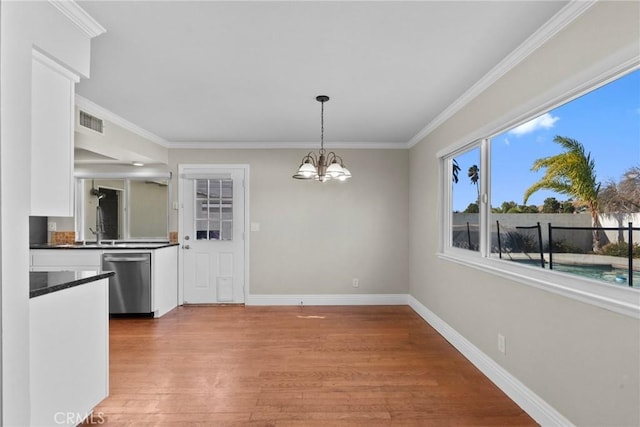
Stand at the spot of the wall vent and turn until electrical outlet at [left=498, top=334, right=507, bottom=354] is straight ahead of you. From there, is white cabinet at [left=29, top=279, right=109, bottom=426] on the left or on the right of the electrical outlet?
right

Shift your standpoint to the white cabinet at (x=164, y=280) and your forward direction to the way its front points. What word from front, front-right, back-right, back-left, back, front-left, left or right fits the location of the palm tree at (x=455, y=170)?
left

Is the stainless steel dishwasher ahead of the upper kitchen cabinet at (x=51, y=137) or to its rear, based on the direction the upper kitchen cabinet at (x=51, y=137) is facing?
ahead

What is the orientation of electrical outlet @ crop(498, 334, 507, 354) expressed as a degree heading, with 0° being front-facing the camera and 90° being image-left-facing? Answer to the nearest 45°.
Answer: approximately 45°

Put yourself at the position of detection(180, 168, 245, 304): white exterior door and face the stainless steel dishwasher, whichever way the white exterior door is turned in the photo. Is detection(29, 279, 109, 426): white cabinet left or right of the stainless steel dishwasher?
left

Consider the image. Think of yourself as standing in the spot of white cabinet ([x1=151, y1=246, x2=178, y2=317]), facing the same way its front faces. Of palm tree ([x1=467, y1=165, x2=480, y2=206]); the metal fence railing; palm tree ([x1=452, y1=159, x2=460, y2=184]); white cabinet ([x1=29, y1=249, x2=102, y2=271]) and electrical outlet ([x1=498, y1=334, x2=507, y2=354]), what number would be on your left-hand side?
4

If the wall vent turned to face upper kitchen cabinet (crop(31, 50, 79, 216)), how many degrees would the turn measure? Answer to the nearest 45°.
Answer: approximately 45° to its right

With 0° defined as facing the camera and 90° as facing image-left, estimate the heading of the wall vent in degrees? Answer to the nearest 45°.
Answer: approximately 315°

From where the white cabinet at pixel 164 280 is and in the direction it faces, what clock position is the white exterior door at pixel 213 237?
The white exterior door is roughly at 7 o'clock from the white cabinet.

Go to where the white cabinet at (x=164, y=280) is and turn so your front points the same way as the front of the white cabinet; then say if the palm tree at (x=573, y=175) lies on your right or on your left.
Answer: on your left

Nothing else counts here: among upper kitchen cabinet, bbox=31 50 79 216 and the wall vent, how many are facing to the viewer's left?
0

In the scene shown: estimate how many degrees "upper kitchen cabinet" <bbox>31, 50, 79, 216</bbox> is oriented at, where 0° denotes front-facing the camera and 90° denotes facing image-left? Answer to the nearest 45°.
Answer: approximately 225°
